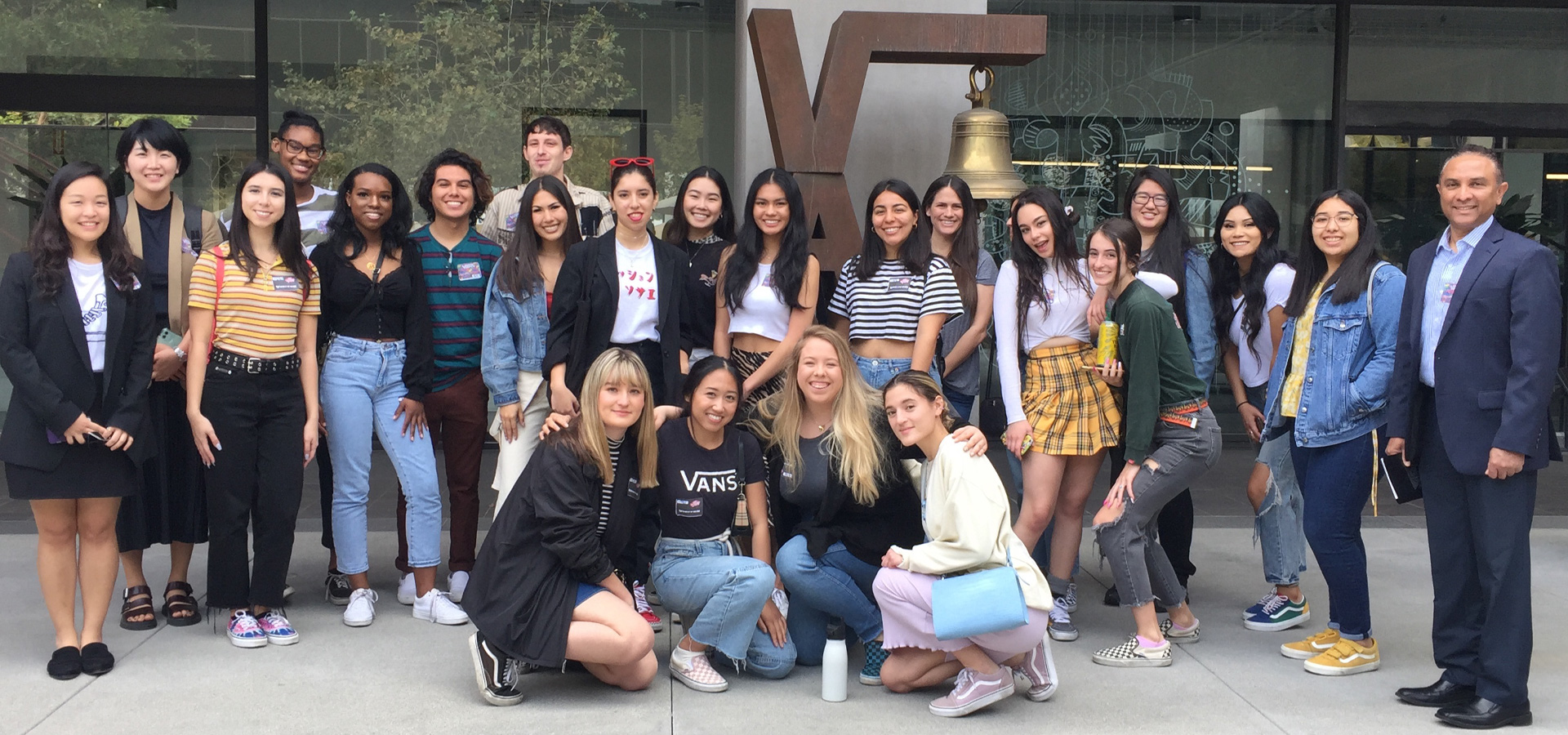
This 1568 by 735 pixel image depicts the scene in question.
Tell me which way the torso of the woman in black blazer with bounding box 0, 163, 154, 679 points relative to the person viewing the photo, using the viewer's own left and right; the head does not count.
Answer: facing the viewer

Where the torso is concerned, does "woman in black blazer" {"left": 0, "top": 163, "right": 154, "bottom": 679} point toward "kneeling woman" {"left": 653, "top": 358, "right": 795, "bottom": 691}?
no

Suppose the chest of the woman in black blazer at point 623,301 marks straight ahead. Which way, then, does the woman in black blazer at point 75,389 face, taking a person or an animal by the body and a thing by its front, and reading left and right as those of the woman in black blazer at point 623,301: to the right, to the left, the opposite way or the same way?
the same way

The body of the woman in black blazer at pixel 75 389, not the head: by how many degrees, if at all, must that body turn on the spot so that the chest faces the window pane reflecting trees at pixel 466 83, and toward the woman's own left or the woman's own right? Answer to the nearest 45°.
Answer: approximately 135° to the woman's own left

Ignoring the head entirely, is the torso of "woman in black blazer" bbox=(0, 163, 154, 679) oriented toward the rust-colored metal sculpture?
no

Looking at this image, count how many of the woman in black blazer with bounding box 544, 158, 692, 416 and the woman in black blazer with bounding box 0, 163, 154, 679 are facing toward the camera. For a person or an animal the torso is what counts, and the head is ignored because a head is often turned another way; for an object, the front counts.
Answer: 2

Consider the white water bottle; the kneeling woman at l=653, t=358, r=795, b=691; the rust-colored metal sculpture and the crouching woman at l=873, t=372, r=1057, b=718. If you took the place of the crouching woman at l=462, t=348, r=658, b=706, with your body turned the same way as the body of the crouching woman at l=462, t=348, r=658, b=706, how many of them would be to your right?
0

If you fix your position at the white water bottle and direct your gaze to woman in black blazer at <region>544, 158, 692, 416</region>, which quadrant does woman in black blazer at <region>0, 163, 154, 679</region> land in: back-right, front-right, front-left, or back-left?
front-left

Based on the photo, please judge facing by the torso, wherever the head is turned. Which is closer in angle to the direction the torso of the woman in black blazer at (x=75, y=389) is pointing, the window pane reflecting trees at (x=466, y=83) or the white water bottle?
the white water bottle

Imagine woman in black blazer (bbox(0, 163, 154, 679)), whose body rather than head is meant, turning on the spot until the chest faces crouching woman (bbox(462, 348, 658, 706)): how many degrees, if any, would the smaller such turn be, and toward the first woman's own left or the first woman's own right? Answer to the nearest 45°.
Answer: approximately 45° to the first woman's own left

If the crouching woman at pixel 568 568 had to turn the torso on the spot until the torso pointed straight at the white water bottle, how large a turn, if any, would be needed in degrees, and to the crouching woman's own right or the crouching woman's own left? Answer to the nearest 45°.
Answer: approximately 45° to the crouching woman's own left

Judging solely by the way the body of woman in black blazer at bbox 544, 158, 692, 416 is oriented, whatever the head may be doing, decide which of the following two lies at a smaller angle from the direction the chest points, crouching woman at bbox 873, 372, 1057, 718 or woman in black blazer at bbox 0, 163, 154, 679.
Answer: the crouching woman

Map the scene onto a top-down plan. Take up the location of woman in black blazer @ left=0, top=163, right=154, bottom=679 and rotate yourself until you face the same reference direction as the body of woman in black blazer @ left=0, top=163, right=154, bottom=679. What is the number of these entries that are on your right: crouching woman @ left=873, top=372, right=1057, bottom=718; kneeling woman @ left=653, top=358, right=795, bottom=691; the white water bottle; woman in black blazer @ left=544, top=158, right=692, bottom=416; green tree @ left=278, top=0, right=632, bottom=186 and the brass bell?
0

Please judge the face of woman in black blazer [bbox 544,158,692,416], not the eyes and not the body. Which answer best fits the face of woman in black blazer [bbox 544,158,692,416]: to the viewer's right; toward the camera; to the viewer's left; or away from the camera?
toward the camera

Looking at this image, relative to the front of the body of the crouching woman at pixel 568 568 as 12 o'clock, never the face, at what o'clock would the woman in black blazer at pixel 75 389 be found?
The woman in black blazer is roughly at 5 o'clock from the crouching woman.

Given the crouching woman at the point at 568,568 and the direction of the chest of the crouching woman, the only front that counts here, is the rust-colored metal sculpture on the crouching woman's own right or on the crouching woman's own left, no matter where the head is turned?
on the crouching woman's own left

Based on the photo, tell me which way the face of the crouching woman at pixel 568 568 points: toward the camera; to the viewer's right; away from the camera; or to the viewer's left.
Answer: toward the camera

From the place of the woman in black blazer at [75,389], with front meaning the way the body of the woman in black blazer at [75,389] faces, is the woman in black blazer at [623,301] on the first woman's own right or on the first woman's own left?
on the first woman's own left

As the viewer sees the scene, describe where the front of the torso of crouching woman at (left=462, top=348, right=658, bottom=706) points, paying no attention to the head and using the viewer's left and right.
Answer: facing the viewer and to the right of the viewer
